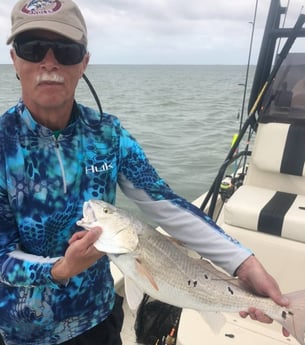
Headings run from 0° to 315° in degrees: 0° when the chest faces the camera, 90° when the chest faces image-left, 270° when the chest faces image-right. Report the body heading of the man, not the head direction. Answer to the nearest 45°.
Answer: approximately 0°
